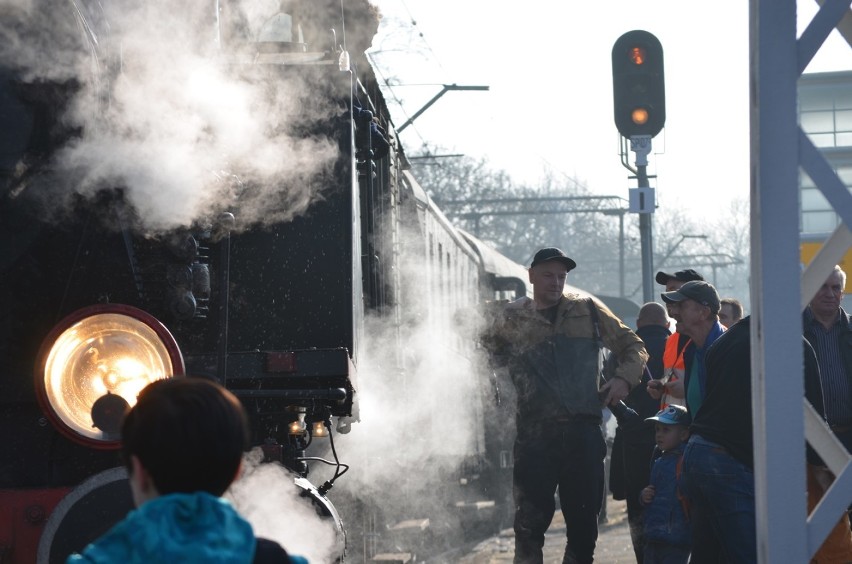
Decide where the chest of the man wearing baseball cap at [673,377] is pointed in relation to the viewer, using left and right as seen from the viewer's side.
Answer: facing the viewer and to the left of the viewer

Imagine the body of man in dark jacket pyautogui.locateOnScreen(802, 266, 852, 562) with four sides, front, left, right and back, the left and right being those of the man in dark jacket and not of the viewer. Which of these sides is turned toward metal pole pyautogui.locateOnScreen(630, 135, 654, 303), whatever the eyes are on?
back

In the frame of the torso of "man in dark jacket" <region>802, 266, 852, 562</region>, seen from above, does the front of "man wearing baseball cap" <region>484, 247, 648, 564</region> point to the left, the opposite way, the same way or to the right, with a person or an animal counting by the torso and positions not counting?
the same way

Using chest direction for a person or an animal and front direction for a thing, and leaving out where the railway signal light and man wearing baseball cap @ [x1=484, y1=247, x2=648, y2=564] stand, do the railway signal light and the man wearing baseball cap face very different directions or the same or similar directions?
same or similar directions

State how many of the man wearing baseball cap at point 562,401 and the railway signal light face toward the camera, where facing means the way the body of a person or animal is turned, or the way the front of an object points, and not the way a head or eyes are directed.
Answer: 2

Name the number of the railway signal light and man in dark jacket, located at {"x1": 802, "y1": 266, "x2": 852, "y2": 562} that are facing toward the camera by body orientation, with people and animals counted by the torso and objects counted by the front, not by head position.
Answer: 2

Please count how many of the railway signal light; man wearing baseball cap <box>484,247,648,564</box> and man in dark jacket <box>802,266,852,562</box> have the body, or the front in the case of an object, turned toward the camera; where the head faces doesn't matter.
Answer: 3

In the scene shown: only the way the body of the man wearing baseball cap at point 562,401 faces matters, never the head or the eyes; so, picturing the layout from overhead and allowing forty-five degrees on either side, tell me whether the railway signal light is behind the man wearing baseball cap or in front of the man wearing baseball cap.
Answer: behind

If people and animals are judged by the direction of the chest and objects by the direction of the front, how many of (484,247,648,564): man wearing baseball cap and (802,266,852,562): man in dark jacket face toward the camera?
2

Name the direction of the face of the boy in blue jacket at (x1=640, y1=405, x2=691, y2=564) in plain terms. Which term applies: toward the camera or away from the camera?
toward the camera

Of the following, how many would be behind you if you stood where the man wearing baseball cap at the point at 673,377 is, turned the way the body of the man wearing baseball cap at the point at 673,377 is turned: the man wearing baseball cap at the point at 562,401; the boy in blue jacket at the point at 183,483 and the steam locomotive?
0

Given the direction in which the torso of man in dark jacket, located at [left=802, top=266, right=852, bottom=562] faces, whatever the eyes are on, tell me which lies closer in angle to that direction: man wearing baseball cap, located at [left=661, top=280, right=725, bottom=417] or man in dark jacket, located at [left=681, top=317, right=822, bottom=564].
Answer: the man in dark jacket

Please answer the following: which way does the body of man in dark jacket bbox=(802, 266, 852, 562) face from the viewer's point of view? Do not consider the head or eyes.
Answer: toward the camera

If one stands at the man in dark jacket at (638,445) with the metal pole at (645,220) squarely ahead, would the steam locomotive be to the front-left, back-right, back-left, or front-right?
back-left

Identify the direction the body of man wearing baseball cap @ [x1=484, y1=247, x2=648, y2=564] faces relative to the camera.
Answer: toward the camera
